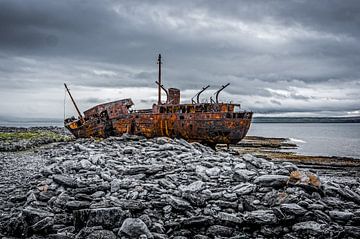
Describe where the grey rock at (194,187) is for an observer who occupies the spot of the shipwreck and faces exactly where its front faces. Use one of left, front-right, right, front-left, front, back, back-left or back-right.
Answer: left

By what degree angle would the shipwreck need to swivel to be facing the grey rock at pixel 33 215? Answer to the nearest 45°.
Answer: approximately 90° to its left

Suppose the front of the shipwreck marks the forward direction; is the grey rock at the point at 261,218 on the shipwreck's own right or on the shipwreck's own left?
on the shipwreck's own left

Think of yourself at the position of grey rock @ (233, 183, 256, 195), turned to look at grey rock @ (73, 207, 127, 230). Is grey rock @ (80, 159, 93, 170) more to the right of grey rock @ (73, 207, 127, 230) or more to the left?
right

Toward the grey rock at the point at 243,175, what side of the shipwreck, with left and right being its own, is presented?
left

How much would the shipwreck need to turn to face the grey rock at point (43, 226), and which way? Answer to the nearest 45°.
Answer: approximately 90° to its left

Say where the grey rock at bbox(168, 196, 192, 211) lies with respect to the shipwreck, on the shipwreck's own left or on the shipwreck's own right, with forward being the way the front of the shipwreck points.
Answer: on the shipwreck's own left

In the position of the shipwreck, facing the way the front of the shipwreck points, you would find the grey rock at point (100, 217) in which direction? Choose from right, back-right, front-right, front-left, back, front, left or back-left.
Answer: left

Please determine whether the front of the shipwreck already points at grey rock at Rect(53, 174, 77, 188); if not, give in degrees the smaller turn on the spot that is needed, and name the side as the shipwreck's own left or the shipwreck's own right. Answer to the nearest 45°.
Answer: approximately 90° to the shipwreck's own left

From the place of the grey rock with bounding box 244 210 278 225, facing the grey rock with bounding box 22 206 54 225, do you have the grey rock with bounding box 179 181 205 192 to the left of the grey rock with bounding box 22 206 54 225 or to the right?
right

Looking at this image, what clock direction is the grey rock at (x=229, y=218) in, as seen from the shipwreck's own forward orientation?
The grey rock is roughly at 9 o'clock from the shipwreck.

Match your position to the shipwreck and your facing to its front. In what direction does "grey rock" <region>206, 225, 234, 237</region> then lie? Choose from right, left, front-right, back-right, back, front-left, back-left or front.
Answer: left

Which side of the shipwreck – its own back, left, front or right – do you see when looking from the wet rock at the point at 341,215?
left

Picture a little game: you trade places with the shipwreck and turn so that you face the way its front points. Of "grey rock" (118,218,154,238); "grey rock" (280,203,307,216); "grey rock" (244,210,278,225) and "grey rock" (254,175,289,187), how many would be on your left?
4

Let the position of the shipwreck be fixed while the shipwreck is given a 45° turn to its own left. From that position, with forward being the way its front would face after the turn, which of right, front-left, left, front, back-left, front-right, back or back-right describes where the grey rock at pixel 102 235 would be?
front-left

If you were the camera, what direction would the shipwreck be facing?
facing to the left of the viewer
